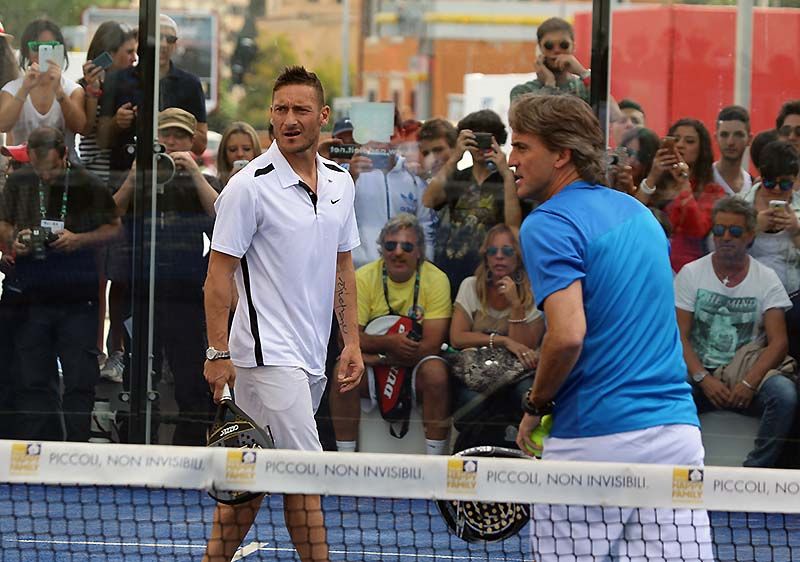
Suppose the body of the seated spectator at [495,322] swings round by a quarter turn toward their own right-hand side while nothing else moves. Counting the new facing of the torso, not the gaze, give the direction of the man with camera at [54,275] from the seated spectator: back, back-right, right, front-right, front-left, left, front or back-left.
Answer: front

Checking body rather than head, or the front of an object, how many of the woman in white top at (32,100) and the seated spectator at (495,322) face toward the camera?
2

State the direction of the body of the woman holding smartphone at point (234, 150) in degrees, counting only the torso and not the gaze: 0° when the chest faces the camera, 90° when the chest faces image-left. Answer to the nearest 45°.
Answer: approximately 0°

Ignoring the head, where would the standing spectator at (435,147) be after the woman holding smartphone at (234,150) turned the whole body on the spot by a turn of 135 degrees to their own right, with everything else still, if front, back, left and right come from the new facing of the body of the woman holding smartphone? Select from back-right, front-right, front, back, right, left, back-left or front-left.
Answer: back-right

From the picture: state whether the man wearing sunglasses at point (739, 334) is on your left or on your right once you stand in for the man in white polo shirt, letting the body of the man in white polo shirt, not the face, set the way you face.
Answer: on your left

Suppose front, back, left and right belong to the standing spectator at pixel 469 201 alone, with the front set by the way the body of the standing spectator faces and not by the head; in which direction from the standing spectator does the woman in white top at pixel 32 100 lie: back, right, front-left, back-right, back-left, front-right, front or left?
right

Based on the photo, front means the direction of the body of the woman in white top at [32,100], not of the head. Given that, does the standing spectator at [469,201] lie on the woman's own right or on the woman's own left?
on the woman's own left
